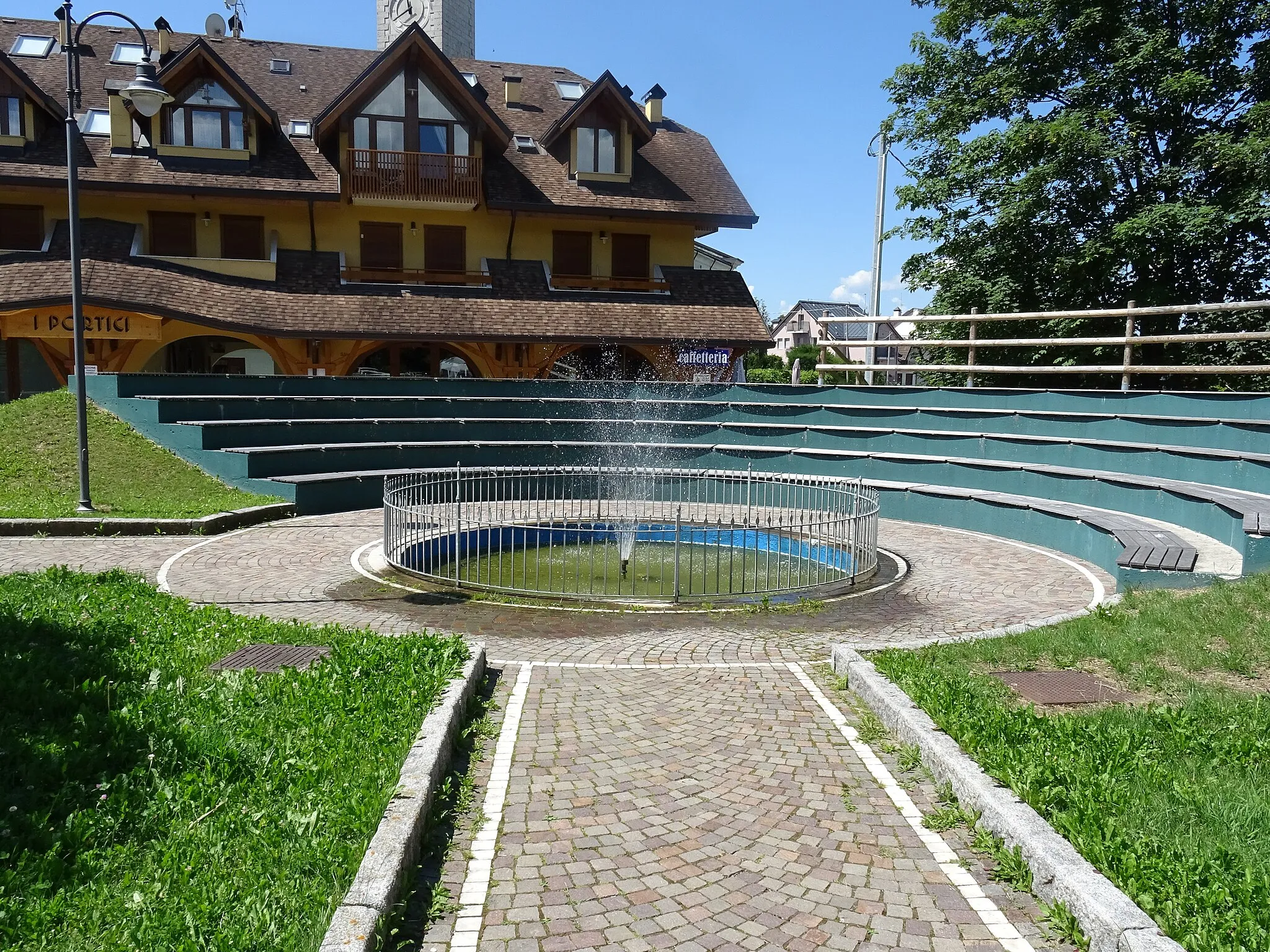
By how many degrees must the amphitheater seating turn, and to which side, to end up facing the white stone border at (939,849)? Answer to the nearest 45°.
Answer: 0° — it already faces it

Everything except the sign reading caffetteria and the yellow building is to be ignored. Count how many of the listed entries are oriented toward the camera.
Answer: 2

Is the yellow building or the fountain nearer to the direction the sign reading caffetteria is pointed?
the fountain

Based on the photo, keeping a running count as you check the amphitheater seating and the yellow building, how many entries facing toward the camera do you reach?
2

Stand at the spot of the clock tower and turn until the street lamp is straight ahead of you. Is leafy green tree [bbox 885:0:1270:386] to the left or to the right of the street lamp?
left

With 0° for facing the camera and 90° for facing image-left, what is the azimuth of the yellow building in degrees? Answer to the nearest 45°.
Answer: approximately 0°

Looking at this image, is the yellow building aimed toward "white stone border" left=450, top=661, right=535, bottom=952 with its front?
yes

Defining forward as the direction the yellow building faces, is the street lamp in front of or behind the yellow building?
in front

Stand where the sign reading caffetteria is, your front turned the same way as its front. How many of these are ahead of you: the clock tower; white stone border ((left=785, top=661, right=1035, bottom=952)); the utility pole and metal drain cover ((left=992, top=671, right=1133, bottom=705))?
2

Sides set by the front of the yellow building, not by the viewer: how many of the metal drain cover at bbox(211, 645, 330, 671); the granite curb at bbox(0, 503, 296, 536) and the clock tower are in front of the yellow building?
2

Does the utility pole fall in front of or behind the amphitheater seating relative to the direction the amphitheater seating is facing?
behind
